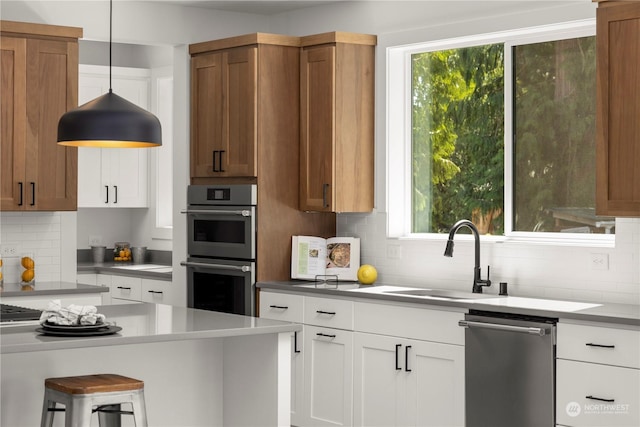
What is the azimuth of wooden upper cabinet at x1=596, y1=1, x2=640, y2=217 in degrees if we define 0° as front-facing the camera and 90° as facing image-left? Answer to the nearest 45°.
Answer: approximately 45°

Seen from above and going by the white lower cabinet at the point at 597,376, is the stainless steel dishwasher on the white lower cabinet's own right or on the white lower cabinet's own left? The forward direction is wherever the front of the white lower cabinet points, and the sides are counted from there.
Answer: on the white lower cabinet's own right

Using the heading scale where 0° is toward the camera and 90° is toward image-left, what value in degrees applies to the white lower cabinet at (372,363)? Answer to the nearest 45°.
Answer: approximately 45°

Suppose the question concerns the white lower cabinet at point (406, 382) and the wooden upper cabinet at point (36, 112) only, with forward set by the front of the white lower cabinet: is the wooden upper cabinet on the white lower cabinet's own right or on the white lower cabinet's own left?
on the white lower cabinet's own right

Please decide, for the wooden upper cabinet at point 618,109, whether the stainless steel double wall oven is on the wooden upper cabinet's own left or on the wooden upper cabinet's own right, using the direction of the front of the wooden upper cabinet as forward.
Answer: on the wooden upper cabinet's own right

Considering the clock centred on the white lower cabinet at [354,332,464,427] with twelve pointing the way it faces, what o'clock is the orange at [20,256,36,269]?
The orange is roughly at 2 o'clock from the white lower cabinet.

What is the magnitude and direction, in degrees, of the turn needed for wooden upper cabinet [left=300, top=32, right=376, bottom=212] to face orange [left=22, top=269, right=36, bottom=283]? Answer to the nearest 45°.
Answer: approximately 45° to its right

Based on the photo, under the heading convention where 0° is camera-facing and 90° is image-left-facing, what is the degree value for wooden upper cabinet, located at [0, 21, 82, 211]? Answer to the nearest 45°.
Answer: approximately 315°
